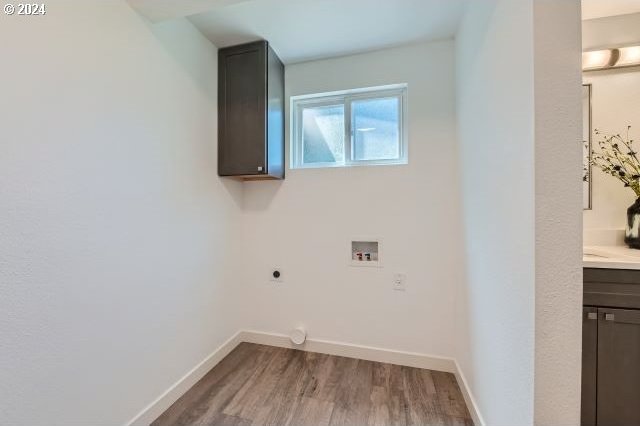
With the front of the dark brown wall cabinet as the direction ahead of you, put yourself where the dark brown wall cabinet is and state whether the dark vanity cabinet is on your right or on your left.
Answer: on your left

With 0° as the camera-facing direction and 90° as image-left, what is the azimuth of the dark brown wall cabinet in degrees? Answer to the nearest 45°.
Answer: approximately 45°

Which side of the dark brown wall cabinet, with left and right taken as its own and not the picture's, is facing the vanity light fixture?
left
